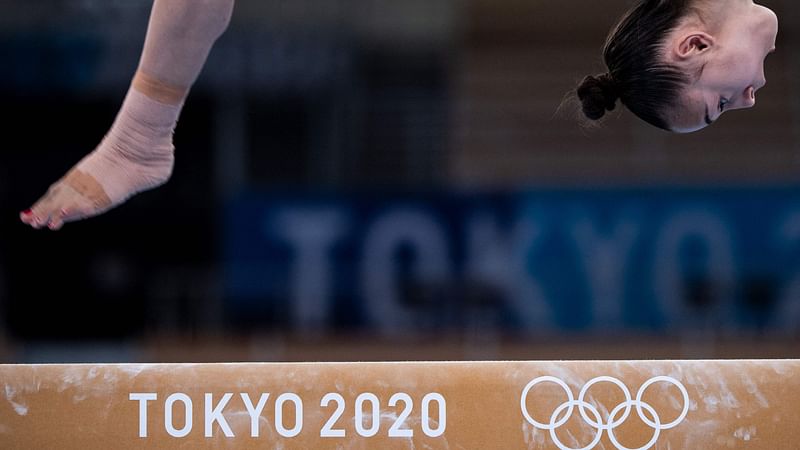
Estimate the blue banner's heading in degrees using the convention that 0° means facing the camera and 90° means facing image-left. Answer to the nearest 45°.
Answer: approximately 0°

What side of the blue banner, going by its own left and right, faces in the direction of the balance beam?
front

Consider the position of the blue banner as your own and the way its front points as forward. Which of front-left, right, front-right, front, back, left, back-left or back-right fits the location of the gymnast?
front
